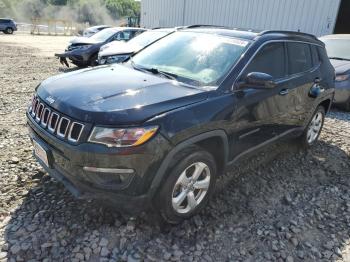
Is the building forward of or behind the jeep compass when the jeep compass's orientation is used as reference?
behind

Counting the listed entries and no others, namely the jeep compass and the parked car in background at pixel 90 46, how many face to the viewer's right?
0

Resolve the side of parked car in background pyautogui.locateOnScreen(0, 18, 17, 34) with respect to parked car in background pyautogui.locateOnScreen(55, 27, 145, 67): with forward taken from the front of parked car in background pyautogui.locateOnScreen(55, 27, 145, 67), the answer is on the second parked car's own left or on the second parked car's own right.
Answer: on the second parked car's own right

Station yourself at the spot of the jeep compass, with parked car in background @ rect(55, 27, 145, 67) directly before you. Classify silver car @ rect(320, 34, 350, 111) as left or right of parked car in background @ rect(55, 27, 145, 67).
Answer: right

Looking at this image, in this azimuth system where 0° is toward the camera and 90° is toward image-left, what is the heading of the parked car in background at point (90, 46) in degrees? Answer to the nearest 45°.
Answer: approximately 45°

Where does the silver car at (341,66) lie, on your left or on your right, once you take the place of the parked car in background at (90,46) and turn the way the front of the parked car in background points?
on your left

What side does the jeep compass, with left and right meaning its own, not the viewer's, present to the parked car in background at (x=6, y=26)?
right

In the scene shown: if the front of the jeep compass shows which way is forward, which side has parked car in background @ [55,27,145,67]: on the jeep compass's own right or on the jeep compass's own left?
on the jeep compass's own right

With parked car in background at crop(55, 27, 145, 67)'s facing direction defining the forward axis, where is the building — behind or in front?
behind

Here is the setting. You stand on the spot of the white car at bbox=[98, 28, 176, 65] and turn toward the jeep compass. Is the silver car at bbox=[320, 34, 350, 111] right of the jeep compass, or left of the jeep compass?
left

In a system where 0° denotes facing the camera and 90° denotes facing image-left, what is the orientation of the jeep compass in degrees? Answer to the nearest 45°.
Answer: approximately 45°
